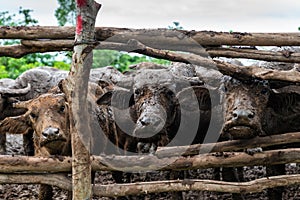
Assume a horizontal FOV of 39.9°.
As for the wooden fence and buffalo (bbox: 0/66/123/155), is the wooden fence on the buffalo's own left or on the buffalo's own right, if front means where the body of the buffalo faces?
on the buffalo's own left

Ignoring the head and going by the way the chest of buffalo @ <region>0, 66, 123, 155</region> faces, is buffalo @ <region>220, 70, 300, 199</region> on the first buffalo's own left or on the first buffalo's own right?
on the first buffalo's own left

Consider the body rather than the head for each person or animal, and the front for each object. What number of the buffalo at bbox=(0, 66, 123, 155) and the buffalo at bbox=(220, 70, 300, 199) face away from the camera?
0

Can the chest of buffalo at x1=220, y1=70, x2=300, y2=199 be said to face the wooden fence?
yes

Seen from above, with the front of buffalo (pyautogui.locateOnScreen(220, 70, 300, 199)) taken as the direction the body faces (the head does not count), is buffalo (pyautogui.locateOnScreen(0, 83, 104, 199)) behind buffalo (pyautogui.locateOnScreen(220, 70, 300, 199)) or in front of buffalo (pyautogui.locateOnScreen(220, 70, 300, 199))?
in front

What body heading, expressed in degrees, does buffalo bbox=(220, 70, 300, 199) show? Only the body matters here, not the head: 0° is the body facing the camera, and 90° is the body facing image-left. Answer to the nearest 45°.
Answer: approximately 45°

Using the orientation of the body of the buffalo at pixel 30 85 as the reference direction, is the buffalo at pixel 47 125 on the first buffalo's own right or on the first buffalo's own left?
on the first buffalo's own left

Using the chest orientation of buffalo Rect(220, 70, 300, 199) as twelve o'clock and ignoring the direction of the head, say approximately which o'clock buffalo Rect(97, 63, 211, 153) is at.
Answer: buffalo Rect(97, 63, 211, 153) is roughly at 2 o'clock from buffalo Rect(220, 70, 300, 199).

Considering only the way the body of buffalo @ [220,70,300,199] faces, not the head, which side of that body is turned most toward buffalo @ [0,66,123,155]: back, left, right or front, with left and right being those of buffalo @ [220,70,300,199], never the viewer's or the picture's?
right
